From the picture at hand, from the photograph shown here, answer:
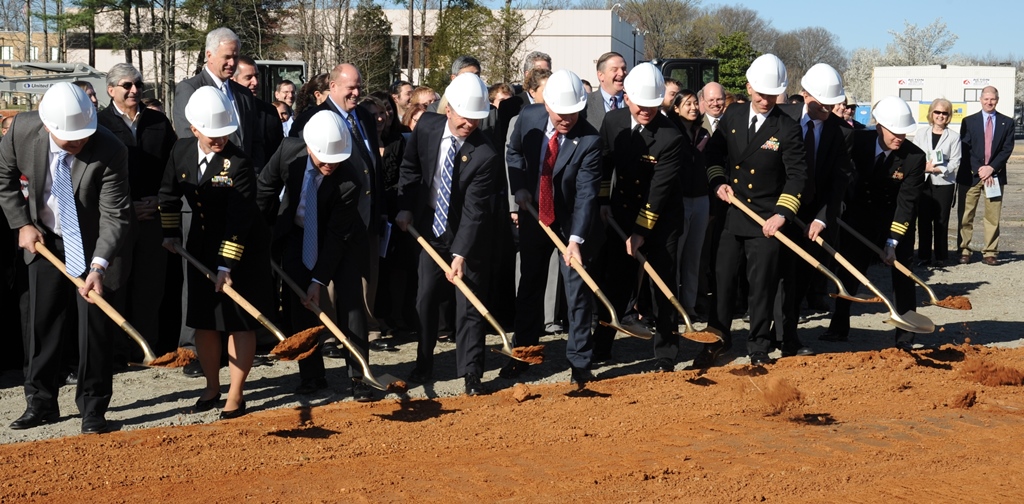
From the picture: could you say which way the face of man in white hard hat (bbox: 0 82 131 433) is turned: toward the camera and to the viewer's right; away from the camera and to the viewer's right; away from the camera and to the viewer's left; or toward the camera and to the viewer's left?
toward the camera and to the viewer's right

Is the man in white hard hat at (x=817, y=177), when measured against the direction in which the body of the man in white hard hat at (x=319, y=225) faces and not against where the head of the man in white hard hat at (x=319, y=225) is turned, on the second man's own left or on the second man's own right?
on the second man's own left

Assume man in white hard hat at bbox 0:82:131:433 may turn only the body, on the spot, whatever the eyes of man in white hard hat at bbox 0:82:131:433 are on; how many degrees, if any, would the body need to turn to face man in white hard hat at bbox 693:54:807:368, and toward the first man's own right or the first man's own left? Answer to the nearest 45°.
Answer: approximately 90° to the first man's own left

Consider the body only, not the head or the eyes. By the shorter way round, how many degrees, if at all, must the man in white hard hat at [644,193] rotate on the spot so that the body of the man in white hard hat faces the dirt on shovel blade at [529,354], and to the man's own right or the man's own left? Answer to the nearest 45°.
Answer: approximately 45° to the man's own right

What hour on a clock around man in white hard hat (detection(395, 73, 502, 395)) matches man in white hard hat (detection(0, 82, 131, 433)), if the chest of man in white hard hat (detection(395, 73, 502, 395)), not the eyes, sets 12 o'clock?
man in white hard hat (detection(0, 82, 131, 433)) is roughly at 2 o'clock from man in white hard hat (detection(395, 73, 502, 395)).

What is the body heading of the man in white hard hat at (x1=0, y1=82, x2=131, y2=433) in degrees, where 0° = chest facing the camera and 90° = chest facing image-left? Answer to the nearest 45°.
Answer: approximately 0°
